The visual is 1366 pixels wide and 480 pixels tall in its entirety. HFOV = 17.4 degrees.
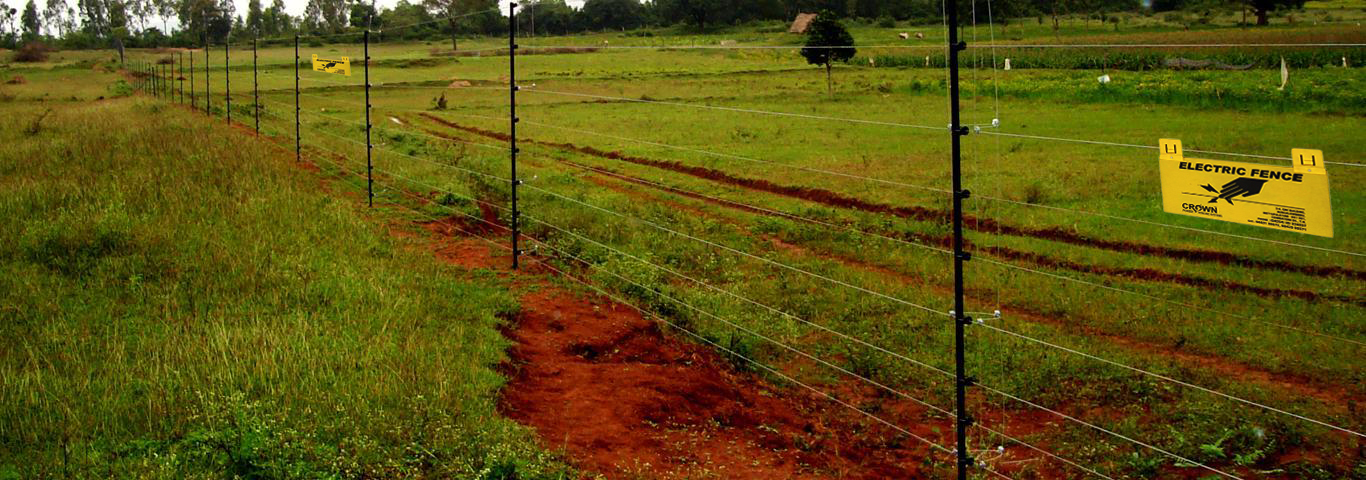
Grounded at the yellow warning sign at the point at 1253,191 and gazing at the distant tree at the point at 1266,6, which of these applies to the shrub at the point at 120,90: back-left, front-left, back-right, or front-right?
front-left

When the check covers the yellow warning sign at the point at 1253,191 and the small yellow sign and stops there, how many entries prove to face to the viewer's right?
0

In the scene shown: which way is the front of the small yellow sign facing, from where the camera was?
facing the viewer and to the left of the viewer

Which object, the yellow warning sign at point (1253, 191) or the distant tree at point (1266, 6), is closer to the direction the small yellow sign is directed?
the yellow warning sign

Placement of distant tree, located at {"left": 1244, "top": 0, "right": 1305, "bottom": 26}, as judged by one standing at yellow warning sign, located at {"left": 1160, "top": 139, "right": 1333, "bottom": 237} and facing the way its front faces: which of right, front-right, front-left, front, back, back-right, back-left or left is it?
back-right

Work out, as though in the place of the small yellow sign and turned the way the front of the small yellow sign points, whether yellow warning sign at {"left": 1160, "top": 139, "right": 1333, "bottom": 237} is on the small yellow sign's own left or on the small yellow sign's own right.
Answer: on the small yellow sign's own left

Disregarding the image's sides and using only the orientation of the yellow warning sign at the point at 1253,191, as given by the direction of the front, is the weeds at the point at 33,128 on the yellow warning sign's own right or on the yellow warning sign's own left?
on the yellow warning sign's own right

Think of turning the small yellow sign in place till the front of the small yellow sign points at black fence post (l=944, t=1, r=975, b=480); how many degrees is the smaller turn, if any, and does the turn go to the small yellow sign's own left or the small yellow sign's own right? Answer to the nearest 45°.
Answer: approximately 45° to the small yellow sign's own left
